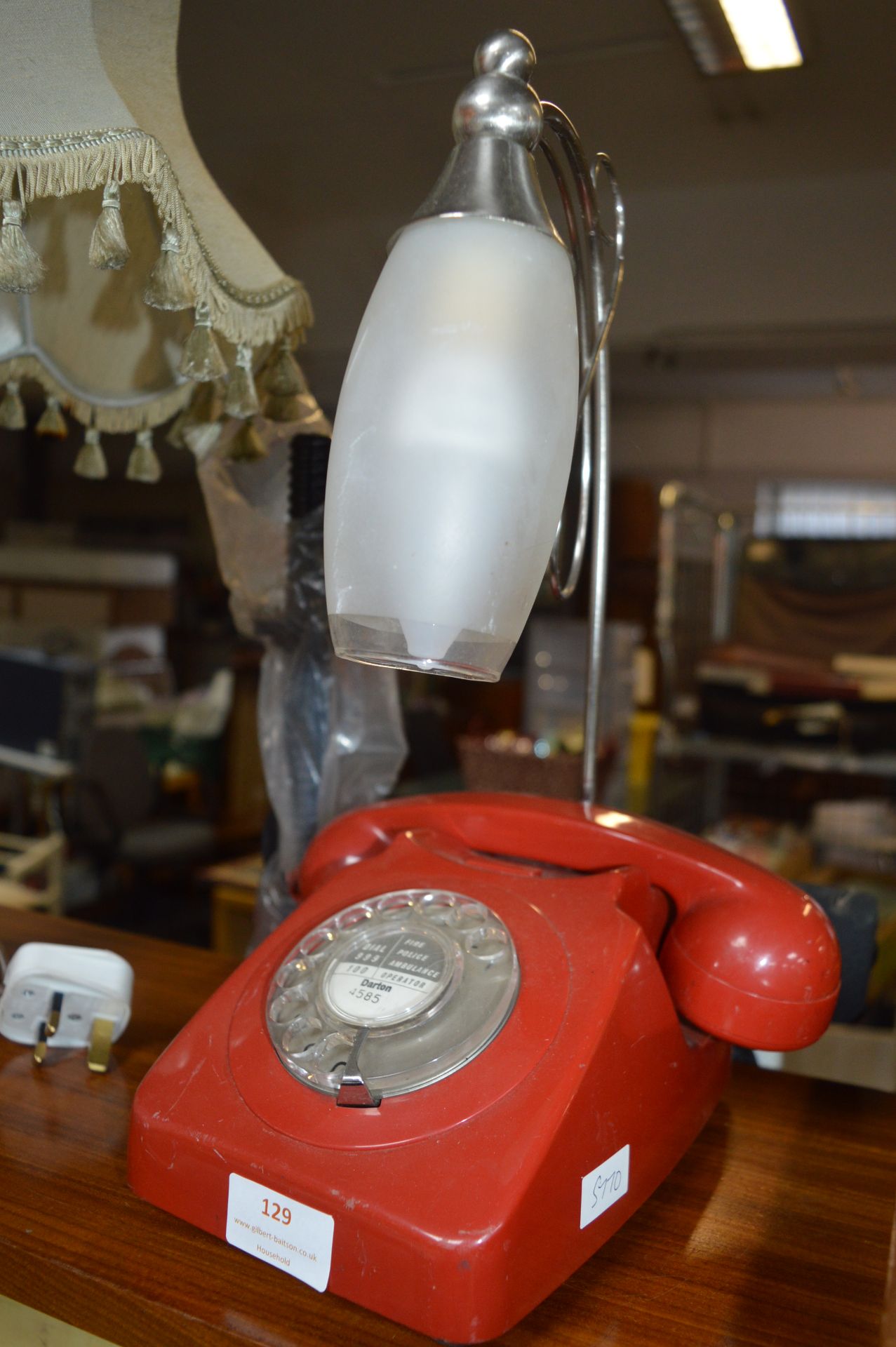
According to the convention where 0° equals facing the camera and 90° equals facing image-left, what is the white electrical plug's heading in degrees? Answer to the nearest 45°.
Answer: approximately 0°

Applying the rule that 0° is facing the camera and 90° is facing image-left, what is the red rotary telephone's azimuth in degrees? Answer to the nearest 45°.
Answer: approximately 45°

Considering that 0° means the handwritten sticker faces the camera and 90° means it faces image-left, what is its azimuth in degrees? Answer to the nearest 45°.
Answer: approximately 315°

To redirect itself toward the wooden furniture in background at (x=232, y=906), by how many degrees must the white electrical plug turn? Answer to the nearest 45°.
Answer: approximately 180°

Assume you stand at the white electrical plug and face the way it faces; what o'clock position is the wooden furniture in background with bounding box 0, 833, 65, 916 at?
The wooden furniture in background is roughly at 6 o'clock from the white electrical plug.
